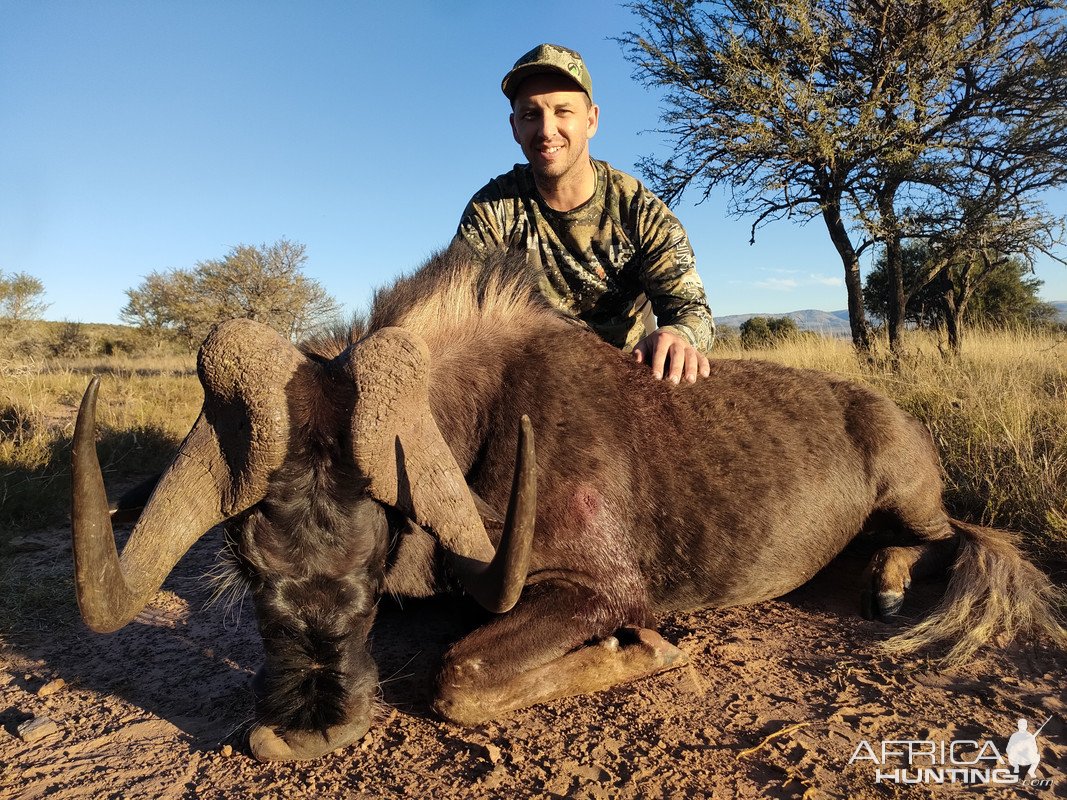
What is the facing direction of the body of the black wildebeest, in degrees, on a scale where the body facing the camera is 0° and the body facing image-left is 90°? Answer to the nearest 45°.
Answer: approximately 45°

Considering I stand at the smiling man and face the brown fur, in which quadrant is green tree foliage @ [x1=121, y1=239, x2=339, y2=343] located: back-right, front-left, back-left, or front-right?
back-right

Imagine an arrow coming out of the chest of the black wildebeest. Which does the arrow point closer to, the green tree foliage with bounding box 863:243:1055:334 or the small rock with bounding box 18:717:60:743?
the small rock

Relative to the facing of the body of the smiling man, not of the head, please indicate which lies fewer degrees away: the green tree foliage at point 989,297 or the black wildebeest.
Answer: the black wildebeest

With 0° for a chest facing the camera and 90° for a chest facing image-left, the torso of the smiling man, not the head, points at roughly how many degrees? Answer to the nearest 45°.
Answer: approximately 0°

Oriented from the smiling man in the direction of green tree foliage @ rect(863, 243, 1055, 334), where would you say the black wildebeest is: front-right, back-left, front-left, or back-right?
back-right

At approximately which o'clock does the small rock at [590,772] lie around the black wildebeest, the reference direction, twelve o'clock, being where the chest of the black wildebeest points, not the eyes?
The small rock is roughly at 10 o'clock from the black wildebeest.

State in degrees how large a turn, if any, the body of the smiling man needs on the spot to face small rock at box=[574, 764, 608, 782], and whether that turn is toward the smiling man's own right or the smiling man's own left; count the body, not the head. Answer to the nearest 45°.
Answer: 0° — they already face it

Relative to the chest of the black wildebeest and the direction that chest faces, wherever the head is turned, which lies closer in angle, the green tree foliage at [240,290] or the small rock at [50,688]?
the small rock
